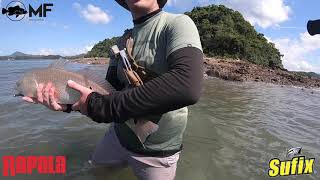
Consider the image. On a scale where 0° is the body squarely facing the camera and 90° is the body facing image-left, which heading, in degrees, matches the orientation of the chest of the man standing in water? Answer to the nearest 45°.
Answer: approximately 45°
